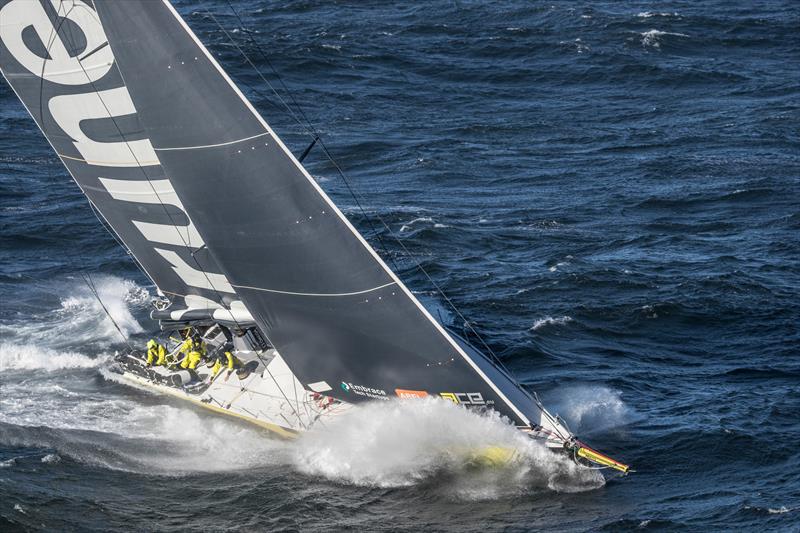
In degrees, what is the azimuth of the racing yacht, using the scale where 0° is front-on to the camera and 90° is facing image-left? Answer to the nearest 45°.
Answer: approximately 315°

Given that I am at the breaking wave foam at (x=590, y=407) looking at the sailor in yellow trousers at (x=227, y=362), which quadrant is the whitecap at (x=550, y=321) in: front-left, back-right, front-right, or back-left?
front-right

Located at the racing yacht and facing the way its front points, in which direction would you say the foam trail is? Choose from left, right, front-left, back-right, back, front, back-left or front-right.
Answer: back

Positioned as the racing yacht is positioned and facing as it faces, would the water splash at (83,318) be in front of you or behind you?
behind

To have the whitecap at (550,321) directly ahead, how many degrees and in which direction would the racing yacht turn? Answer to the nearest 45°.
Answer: approximately 90° to its left
